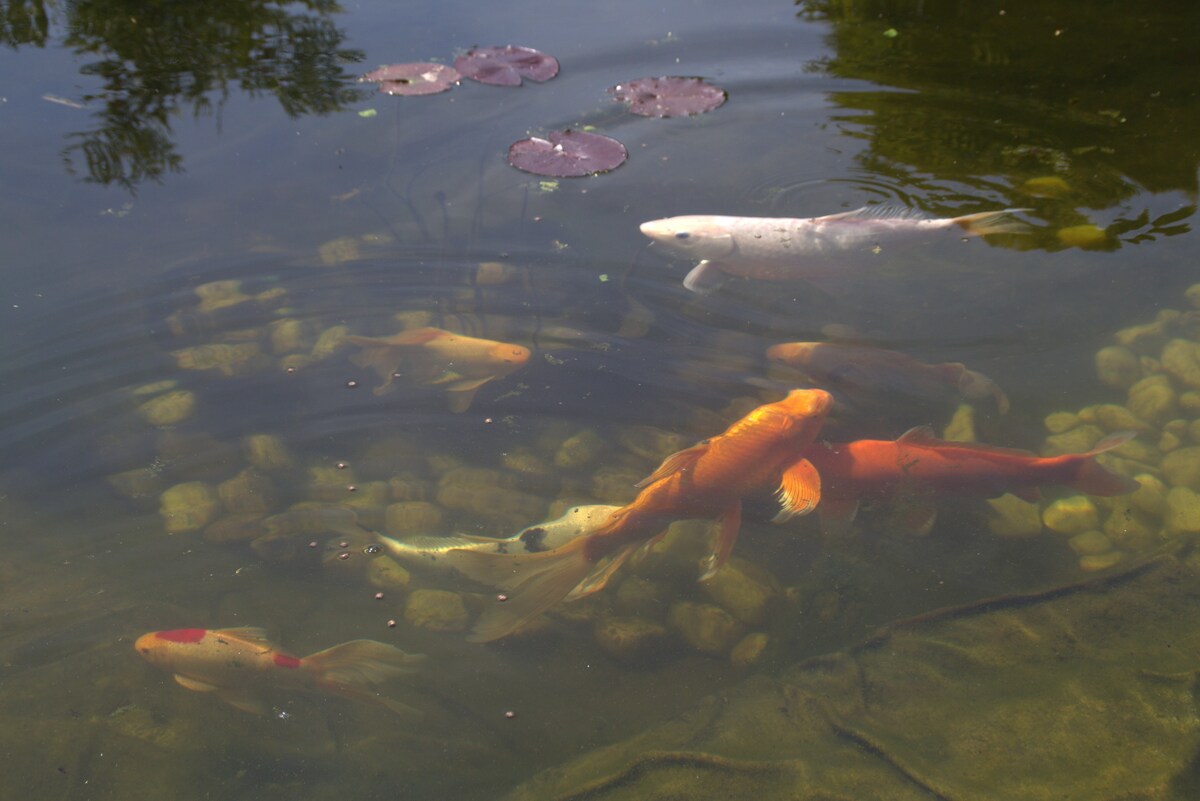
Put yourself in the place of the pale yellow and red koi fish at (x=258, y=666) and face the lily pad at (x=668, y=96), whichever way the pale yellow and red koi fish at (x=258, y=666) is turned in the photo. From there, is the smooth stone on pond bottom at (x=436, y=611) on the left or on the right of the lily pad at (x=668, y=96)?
right

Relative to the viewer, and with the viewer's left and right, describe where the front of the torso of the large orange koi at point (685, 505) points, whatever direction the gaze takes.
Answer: facing away from the viewer and to the right of the viewer

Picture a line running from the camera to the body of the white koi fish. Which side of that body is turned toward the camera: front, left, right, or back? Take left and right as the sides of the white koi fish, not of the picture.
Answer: left

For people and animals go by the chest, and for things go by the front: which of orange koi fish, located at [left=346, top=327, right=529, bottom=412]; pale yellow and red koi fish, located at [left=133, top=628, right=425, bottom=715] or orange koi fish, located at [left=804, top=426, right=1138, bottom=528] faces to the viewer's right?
orange koi fish, located at [left=346, top=327, right=529, bottom=412]

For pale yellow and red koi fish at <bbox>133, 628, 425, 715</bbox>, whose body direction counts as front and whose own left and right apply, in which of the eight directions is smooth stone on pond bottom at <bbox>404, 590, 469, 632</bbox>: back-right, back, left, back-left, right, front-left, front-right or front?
back

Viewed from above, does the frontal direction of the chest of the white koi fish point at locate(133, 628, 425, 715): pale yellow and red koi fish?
no

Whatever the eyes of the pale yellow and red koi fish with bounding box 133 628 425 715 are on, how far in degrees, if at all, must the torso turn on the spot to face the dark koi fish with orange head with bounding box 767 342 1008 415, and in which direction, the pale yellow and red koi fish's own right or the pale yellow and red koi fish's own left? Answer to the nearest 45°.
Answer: approximately 180°

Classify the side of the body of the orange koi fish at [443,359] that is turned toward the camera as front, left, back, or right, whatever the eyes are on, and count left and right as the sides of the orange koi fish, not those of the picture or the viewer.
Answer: right

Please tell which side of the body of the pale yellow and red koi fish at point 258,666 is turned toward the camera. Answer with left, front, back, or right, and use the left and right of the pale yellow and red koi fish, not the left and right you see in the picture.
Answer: left

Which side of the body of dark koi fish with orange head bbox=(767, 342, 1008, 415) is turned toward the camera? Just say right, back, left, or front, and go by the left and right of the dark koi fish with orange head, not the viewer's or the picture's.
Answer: left

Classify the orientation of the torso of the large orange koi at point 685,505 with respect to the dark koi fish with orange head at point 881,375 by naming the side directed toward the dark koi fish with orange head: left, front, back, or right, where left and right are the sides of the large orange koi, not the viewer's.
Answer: front

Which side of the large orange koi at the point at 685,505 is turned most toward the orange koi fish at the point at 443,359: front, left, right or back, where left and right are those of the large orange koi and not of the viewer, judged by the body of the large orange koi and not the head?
left

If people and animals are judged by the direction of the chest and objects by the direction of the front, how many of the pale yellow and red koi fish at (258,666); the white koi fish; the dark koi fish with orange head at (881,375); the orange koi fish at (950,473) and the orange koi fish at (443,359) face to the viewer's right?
1

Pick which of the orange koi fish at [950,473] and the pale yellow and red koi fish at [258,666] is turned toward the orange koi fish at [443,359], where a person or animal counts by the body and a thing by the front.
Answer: the orange koi fish at [950,473]

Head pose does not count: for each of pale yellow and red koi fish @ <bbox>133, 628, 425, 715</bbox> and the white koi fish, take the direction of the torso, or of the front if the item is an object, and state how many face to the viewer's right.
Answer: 0

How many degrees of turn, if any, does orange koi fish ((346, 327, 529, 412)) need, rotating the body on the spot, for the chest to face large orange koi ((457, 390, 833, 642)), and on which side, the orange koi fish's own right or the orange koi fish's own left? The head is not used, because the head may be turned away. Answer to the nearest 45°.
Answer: approximately 45° to the orange koi fish's own right

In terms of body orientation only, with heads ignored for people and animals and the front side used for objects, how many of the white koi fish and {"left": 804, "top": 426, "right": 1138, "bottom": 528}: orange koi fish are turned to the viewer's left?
2

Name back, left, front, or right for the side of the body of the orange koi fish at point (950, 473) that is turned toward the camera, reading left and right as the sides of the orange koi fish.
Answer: left

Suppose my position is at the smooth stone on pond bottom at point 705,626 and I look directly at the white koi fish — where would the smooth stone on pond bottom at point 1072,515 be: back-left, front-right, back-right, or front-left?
front-right
